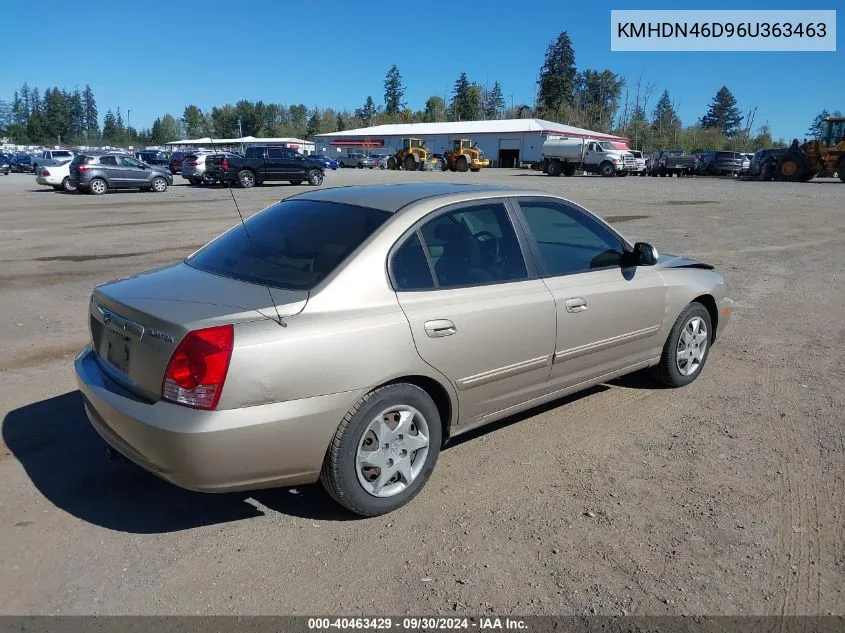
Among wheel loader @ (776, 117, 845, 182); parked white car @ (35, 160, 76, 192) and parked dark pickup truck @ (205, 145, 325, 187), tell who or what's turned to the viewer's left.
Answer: the wheel loader

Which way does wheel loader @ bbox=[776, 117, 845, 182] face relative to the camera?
to the viewer's left

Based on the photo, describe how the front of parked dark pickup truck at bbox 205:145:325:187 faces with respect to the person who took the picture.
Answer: facing away from the viewer and to the right of the viewer

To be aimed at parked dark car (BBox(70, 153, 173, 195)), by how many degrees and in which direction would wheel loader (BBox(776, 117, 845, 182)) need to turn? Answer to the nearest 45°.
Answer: approximately 45° to its left

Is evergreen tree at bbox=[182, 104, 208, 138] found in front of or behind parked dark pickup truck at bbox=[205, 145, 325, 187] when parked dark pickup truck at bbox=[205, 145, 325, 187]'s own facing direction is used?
behind

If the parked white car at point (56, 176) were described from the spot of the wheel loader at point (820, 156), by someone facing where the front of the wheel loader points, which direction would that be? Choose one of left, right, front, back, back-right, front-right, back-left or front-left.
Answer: front-left

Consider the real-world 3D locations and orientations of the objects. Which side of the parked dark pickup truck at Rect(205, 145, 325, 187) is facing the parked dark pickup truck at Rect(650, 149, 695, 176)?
front
